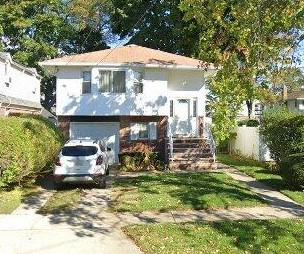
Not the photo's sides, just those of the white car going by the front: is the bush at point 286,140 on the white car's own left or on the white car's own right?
on the white car's own right

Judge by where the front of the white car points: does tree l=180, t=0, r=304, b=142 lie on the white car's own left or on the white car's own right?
on the white car's own right

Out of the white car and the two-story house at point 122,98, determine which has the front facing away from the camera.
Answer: the white car

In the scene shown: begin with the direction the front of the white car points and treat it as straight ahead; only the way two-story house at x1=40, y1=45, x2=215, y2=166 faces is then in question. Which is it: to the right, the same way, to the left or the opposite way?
the opposite way

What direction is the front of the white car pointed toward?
away from the camera

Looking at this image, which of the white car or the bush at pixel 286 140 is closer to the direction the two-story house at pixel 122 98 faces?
the white car

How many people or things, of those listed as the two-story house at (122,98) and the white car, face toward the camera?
1
